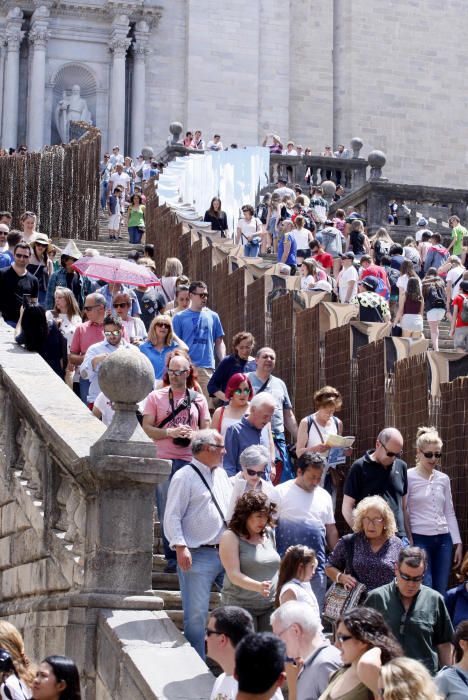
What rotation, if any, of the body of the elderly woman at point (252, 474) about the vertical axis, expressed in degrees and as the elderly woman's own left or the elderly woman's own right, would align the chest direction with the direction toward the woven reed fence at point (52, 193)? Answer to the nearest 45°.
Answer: approximately 180°

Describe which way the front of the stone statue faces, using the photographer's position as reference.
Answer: facing the viewer

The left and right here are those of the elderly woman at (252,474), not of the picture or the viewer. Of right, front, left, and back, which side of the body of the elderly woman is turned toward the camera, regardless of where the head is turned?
front

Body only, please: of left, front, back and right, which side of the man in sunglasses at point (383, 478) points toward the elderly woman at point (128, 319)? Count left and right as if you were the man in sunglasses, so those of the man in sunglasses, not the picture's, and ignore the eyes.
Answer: back

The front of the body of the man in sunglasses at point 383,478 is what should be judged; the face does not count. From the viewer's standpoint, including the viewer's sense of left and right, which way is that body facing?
facing the viewer and to the right of the viewer

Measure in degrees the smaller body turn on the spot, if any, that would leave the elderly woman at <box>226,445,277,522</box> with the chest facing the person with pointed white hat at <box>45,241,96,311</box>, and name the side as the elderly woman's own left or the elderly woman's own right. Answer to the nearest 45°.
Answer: approximately 180°

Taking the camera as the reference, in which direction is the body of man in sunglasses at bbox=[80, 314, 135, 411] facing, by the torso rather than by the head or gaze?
toward the camera

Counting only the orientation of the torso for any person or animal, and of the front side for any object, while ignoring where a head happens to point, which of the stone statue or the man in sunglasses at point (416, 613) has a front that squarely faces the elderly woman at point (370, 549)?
the stone statue

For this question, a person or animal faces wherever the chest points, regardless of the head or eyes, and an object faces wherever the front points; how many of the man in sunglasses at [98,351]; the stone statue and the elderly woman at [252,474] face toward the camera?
3

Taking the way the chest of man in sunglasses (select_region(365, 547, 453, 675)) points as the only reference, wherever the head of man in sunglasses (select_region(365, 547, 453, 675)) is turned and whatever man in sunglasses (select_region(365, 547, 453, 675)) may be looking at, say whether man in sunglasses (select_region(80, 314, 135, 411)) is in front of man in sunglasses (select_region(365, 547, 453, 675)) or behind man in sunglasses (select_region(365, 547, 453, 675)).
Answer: behind

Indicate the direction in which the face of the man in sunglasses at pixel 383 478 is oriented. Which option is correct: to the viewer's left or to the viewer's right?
to the viewer's right

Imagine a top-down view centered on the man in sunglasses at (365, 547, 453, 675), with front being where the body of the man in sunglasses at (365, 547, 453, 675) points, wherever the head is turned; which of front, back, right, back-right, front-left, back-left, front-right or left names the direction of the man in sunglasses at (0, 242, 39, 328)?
back-right

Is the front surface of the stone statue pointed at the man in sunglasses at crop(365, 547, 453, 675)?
yes

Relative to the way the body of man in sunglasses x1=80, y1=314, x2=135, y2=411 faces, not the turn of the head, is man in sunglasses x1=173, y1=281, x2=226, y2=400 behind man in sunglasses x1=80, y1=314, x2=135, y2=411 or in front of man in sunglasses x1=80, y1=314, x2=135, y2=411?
behind

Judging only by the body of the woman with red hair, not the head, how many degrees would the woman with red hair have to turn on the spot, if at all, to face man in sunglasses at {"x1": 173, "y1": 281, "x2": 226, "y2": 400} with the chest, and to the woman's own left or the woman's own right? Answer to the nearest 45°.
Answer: approximately 135° to the woman's own left
